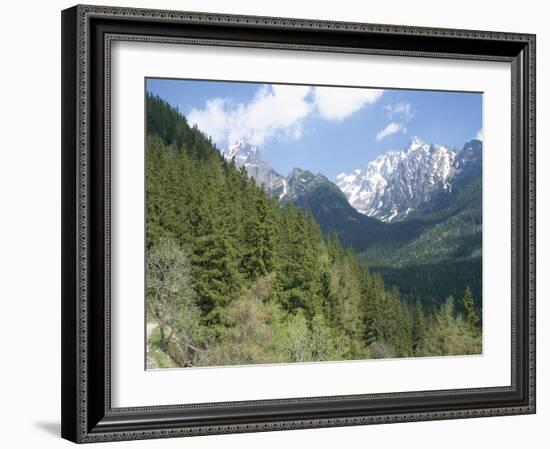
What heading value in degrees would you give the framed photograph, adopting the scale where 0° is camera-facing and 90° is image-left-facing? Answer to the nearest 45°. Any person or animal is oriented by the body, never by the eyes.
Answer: approximately 315°
